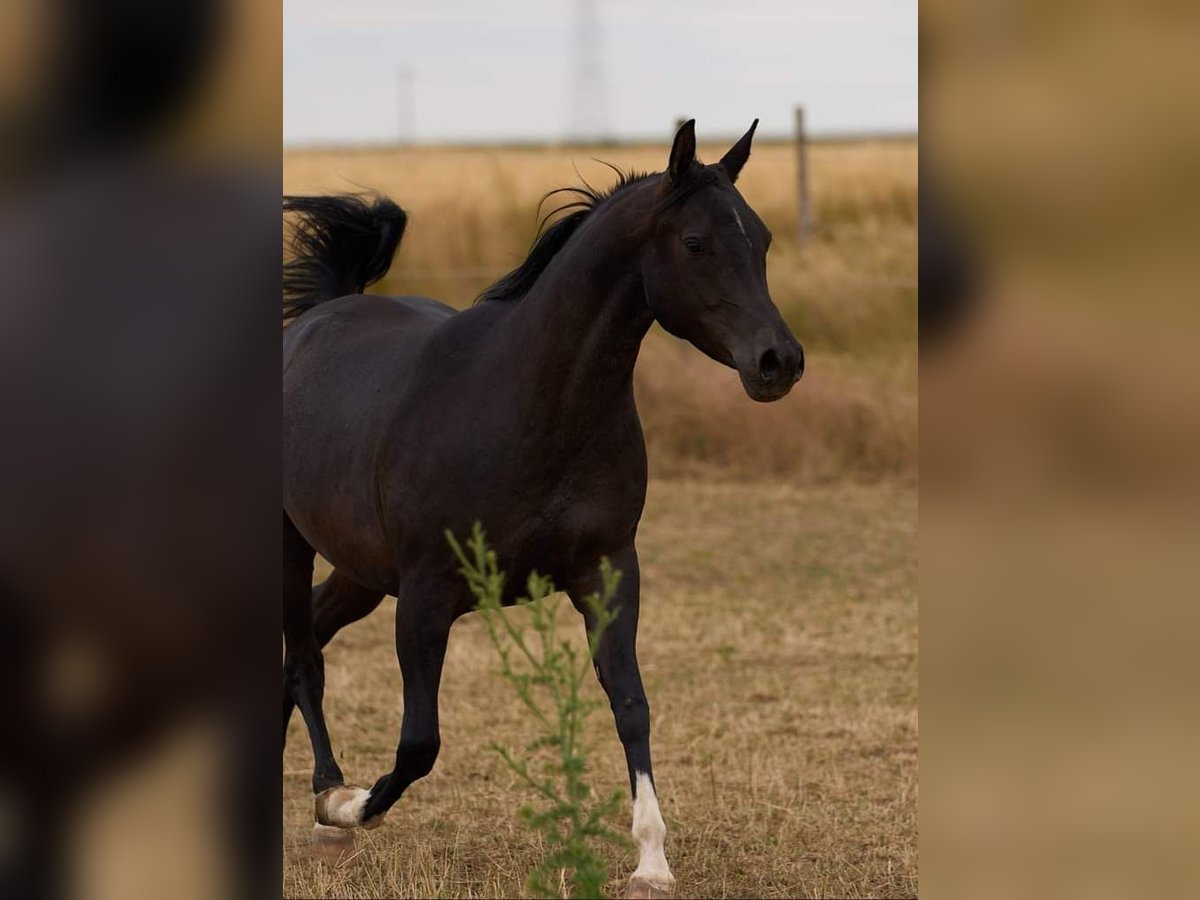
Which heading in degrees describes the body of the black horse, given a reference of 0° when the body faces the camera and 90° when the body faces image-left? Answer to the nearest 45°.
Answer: approximately 315°
